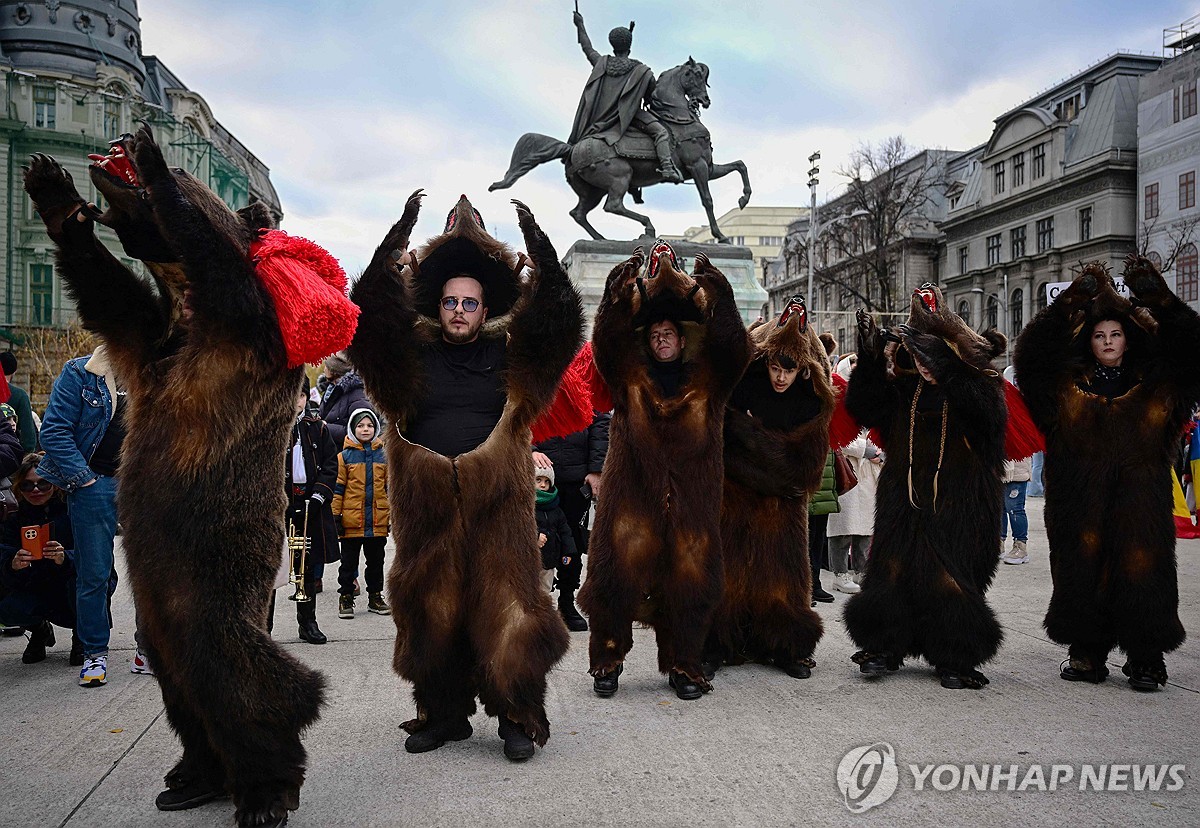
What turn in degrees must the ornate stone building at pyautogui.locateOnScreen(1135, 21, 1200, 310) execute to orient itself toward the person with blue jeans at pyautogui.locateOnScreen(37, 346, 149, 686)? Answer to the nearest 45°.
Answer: approximately 45° to its left

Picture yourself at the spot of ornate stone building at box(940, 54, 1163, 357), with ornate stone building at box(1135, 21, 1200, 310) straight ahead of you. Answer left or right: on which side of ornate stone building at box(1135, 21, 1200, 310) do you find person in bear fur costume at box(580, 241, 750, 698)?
right

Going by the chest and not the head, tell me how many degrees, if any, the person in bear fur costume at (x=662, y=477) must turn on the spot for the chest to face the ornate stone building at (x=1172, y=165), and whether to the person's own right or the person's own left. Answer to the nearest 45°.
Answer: approximately 135° to the person's own left

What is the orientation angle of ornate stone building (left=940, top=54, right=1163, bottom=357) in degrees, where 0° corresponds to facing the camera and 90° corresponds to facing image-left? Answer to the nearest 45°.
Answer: approximately 45°

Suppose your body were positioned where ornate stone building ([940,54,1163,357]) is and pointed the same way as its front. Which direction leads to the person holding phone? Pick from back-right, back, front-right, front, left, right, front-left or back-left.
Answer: front-left

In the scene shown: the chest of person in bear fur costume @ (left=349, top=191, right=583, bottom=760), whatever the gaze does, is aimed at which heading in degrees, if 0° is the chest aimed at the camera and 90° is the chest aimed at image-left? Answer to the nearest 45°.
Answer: approximately 0°

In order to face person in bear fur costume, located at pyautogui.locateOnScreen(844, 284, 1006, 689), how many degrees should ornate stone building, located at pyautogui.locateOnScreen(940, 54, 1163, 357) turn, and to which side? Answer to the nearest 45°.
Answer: approximately 45° to its left

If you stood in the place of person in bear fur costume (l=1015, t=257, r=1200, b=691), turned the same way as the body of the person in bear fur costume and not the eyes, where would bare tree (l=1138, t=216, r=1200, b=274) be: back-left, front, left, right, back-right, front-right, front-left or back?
back
